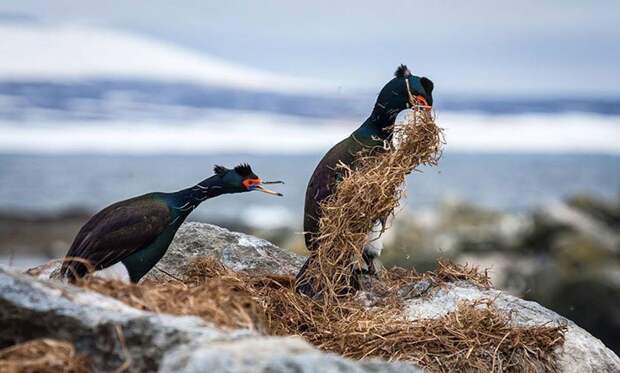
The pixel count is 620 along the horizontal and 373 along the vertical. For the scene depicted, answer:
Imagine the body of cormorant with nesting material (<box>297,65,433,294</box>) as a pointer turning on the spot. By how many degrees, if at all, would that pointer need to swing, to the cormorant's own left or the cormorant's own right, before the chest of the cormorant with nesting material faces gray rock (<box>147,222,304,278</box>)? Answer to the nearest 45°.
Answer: approximately 180°

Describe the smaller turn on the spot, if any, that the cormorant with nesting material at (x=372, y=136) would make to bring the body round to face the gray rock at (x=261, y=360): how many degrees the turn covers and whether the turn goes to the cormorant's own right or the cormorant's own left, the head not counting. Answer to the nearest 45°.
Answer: approximately 90° to the cormorant's own right

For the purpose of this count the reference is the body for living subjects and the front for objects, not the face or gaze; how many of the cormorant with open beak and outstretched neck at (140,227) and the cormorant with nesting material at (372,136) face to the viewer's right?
2

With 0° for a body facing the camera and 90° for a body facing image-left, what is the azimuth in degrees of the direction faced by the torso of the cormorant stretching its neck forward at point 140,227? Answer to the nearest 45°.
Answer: approximately 270°

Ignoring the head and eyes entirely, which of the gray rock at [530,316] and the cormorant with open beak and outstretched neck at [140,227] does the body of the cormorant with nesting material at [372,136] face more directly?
the gray rock

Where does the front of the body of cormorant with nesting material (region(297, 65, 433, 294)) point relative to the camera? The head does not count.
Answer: to the viewer's right

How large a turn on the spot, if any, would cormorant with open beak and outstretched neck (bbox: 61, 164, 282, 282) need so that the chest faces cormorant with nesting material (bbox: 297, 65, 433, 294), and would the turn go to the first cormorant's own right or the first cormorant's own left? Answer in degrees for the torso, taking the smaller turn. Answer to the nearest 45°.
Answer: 0° — it already faces it

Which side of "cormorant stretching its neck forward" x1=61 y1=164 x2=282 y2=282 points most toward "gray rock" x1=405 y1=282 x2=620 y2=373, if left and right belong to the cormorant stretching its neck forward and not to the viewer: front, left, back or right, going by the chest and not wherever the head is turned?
front

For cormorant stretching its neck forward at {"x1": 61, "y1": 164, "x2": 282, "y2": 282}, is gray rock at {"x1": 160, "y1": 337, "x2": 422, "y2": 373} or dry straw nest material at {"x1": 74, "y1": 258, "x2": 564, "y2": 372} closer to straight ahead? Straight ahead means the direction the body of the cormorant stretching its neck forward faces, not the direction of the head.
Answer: the dry straw nest material

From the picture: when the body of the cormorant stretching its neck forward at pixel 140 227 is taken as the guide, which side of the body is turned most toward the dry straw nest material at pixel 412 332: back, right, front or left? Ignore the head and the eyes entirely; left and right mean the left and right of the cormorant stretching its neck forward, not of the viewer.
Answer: front
